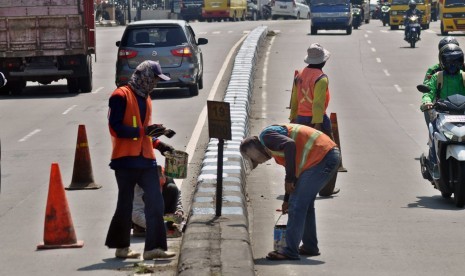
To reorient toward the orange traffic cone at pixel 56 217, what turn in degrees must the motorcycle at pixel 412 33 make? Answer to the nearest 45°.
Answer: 0° — it already faces it

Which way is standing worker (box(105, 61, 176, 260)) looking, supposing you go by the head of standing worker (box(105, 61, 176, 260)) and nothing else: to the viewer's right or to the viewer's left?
to the viewer's right

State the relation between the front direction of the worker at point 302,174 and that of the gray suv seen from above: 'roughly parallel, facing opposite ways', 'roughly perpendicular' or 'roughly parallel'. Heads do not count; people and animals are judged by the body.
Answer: roughly perpendicular

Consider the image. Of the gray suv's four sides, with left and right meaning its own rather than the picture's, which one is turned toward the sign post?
back

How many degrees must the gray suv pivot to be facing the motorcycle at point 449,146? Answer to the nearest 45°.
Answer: approximately 180°

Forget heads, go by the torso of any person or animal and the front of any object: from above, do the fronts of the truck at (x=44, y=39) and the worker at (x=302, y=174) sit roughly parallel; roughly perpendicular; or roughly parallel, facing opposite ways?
roughly perpendicular

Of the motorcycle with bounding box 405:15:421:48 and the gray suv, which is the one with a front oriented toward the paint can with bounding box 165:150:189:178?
the motorcycle

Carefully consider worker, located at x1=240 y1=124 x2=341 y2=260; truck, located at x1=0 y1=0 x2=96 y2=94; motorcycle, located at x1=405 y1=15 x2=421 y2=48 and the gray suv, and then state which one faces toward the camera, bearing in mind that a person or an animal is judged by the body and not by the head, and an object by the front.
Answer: the motorcycle

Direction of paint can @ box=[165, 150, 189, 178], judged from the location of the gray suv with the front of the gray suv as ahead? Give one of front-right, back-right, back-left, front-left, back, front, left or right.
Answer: back

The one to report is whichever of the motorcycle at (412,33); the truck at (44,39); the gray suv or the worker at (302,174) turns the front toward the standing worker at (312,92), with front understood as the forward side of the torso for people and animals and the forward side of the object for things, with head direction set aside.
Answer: the motorcycle

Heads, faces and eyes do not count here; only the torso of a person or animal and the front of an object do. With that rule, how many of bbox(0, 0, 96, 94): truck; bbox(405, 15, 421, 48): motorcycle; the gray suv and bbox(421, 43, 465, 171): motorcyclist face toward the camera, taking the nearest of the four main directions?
2

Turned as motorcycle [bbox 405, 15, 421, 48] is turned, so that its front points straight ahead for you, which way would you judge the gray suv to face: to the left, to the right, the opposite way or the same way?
the opposite way

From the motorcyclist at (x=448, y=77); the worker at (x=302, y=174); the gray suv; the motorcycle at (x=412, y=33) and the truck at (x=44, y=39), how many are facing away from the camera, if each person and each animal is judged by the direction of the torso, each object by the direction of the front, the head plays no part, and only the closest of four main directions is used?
2

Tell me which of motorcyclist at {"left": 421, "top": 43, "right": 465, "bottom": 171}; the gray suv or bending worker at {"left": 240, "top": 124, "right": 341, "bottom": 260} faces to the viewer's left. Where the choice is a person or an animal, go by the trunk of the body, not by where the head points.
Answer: the bending worker

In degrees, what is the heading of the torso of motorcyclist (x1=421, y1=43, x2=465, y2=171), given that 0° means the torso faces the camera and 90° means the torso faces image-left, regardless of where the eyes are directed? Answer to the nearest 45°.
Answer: approximately 0°
